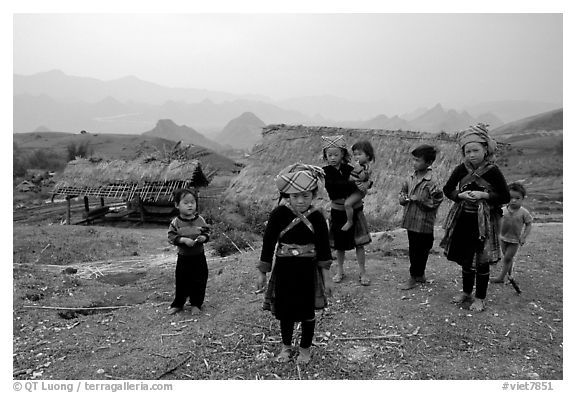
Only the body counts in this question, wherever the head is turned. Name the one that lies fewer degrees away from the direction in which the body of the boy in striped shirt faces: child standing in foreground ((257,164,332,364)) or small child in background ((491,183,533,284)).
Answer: the child standing in foreground

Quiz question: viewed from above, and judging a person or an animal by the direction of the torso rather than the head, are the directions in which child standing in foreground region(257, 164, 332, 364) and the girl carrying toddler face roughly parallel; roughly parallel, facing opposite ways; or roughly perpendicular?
roughly parallel

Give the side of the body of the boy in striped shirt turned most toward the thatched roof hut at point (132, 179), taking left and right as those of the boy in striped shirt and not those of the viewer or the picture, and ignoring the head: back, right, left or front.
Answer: right

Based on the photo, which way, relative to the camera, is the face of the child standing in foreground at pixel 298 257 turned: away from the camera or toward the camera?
toward the camera

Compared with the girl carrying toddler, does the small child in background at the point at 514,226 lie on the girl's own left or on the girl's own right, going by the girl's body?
on the girl's own left

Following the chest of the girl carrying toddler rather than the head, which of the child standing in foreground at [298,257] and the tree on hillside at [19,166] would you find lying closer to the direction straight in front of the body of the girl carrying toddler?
the child standing in foreground

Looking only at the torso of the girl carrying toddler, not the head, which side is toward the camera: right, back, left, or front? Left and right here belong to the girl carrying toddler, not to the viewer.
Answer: front

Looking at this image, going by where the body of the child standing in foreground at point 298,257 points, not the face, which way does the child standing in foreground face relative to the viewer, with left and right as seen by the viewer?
facing the viewer
